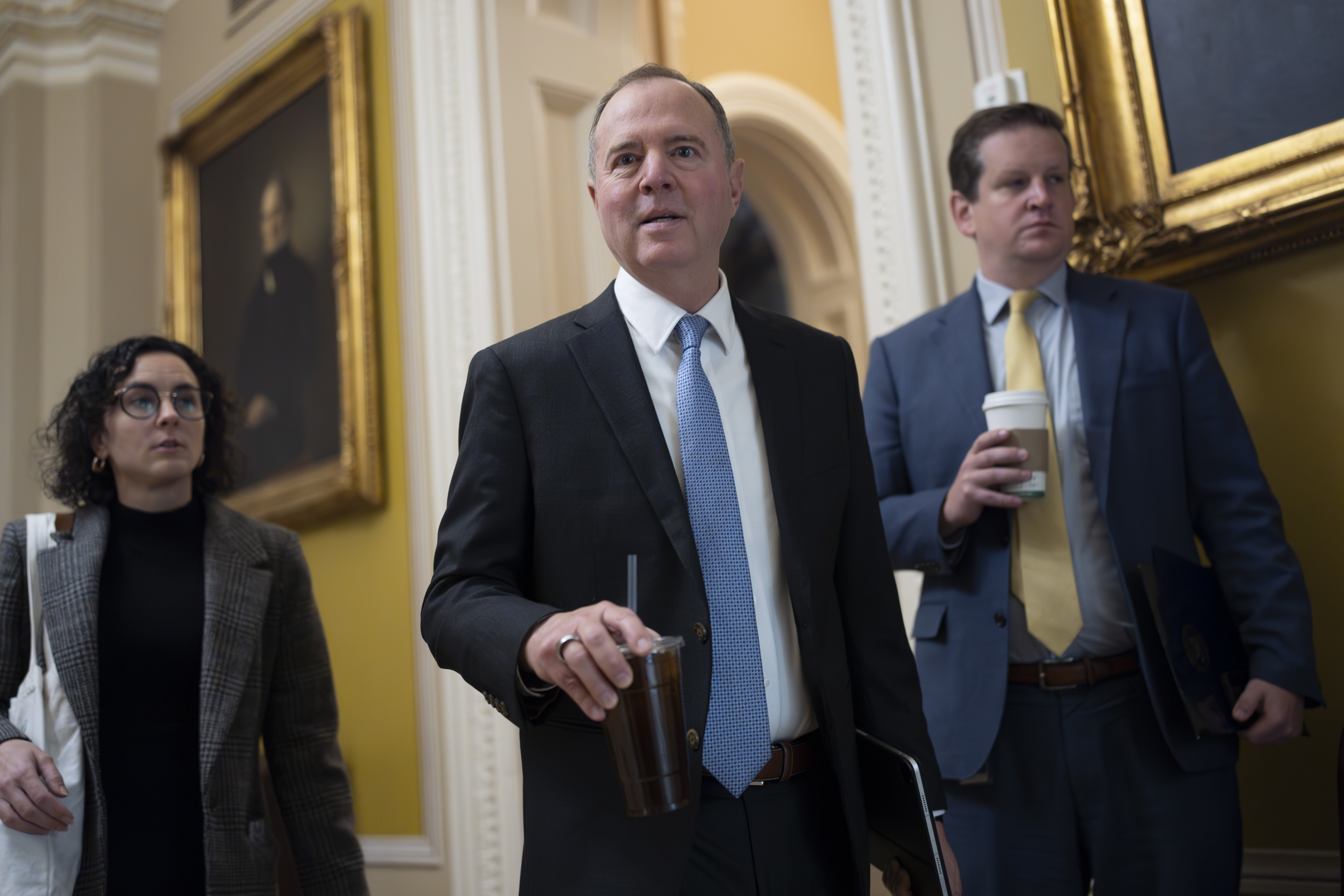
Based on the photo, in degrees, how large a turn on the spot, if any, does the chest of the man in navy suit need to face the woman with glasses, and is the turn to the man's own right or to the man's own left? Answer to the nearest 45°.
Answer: approximately 90° to the man's own right

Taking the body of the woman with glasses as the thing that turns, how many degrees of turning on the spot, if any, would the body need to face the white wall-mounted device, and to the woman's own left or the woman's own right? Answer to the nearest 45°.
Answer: approximately 90° to the woman's own left

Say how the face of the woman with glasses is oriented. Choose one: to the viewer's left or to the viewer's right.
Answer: to the viewer's right

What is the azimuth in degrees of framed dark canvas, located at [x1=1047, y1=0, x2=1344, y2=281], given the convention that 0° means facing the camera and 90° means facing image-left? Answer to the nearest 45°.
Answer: approximately 45°

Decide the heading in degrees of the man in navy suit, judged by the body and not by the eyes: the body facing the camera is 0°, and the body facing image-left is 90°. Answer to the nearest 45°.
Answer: approximately 0°

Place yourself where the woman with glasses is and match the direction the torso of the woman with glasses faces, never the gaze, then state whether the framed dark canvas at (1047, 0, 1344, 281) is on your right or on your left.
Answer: on your left

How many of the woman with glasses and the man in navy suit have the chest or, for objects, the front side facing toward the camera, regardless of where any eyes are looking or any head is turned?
2
